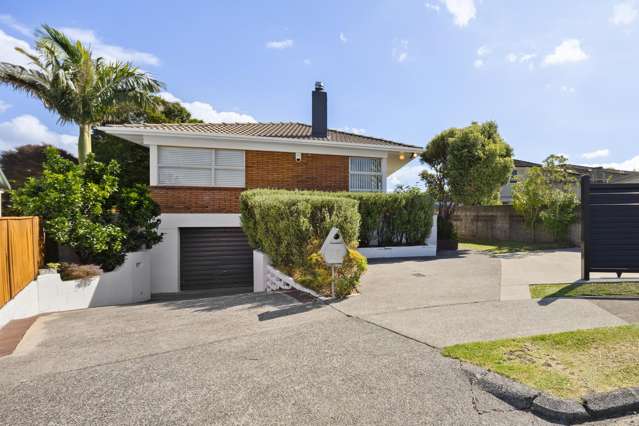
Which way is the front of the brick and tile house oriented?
toward the camera

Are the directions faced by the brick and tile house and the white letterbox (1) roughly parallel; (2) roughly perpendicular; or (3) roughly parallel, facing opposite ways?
roughly parallel

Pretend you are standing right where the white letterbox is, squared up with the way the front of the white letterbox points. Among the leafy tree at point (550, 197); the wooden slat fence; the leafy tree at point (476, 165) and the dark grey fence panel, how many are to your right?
1

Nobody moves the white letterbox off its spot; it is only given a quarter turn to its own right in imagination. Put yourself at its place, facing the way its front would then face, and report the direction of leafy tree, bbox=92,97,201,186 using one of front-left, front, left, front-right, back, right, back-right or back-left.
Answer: front-right

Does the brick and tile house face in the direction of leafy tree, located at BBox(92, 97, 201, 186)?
no

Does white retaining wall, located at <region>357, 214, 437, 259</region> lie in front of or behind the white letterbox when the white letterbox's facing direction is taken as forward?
behind

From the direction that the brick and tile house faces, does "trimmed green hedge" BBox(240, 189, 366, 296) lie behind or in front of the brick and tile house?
in front

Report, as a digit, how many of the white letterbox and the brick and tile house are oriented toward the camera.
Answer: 2

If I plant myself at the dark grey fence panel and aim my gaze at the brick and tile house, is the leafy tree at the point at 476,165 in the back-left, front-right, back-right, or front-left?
front-right

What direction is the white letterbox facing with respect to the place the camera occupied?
facing the viewer

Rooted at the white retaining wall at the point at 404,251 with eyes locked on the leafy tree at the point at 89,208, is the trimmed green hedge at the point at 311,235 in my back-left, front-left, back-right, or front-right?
front-left

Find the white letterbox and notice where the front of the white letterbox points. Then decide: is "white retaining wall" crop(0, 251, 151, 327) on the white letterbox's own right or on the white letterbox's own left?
on the white letterbox's own right

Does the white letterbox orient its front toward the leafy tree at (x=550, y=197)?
no

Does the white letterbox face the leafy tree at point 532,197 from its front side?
no

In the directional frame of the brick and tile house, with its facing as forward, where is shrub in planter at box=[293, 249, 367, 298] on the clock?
The shrub in planter is roughly at 11 o'clock from the brick and tile house.

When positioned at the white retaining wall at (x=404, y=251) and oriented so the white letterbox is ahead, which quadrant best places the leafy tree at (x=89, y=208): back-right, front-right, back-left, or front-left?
front-right

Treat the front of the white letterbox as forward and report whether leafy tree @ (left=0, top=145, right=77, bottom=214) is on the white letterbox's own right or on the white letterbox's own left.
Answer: on the white letterbox's own right

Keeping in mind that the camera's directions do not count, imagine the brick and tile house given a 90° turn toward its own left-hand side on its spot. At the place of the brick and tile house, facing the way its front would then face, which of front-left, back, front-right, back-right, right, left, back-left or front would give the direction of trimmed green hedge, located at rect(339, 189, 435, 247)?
front
